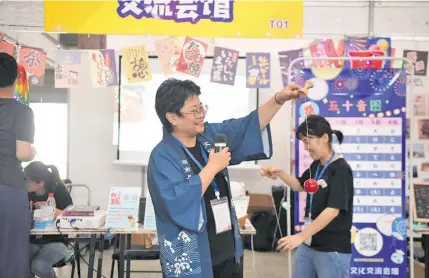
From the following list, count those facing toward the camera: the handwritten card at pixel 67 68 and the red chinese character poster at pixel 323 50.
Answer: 2

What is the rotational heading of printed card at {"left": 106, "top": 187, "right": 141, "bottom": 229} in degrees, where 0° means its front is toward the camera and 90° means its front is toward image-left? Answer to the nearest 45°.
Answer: approximately 0°

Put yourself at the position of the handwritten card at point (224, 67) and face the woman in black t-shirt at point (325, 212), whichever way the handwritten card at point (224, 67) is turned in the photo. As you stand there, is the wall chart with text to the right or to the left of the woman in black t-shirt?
left

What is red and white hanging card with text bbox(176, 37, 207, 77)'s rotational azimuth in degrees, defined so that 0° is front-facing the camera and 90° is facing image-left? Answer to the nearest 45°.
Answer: approximately 0°

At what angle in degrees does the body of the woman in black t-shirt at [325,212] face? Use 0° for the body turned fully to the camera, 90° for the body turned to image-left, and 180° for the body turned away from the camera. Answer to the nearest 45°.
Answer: approximately 45°

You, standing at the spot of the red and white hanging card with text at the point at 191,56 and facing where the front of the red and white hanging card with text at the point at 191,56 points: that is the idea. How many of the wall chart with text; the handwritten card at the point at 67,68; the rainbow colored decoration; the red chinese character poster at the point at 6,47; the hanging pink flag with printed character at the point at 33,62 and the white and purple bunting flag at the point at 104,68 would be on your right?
5
